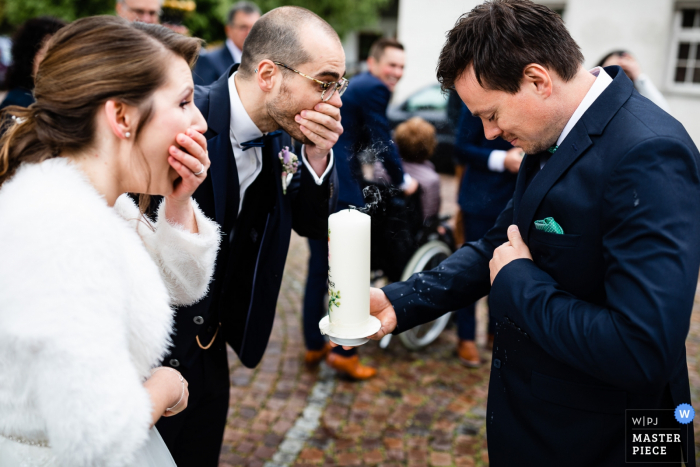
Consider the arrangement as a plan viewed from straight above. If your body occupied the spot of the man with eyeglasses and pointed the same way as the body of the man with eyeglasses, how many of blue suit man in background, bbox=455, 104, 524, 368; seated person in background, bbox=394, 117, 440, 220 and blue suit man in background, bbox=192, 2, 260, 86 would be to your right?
0

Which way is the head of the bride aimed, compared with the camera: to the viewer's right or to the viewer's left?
to the viewer's right

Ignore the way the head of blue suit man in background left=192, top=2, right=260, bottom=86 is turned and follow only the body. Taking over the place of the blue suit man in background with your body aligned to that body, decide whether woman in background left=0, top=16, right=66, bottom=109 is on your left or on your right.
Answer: on your right

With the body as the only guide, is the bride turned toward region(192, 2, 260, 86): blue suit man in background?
no

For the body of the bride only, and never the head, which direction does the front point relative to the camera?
to the viewer's right

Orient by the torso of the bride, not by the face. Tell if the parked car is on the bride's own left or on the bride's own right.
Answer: on the bride's own left

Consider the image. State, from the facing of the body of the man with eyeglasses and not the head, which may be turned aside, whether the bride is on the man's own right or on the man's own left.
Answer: on the man's own right

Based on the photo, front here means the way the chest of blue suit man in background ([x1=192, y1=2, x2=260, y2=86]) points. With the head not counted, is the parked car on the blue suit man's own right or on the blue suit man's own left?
on the blue suit man's own left

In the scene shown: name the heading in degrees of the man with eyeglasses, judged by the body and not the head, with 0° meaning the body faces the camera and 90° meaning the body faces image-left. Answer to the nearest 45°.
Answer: approximately 315°

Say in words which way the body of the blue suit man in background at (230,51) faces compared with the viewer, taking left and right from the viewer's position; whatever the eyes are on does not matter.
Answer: facing the viewer and to the right of the viewer

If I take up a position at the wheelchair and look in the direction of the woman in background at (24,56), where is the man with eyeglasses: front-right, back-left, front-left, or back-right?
front-left

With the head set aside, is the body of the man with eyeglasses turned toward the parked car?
no
